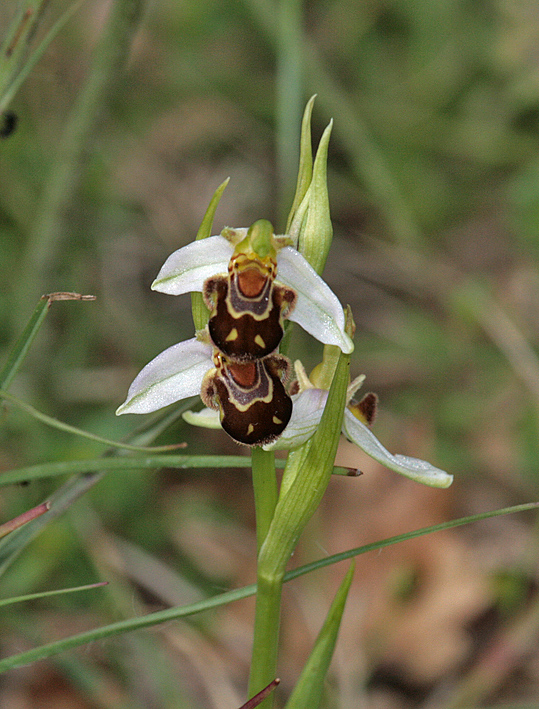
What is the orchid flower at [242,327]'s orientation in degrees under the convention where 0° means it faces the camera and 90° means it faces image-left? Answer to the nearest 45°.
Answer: approximately 0°
